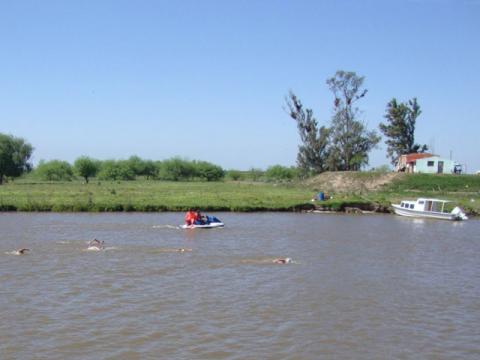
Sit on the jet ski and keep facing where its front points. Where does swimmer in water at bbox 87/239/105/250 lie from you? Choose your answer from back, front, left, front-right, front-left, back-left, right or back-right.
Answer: back-right

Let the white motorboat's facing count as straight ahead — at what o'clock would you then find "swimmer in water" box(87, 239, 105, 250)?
The swimmer in water is roughly at 10 o'clock from the white motorboat.

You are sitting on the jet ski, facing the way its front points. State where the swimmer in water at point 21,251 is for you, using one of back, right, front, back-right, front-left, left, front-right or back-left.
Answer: back-right

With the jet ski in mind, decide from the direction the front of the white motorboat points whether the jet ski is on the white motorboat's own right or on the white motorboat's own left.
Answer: on the white motorboat's own left

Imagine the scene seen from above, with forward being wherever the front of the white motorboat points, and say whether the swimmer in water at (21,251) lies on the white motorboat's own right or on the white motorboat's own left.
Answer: on the white motorboat's own left

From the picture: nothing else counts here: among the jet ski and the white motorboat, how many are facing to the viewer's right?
1

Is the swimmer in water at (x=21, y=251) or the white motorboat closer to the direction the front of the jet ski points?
the white motorboat

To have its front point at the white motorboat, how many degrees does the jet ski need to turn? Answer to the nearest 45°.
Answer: approximately 45° to its left

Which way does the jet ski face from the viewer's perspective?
to the viewer's right

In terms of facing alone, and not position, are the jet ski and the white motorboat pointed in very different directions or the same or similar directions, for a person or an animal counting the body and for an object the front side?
very different directions
